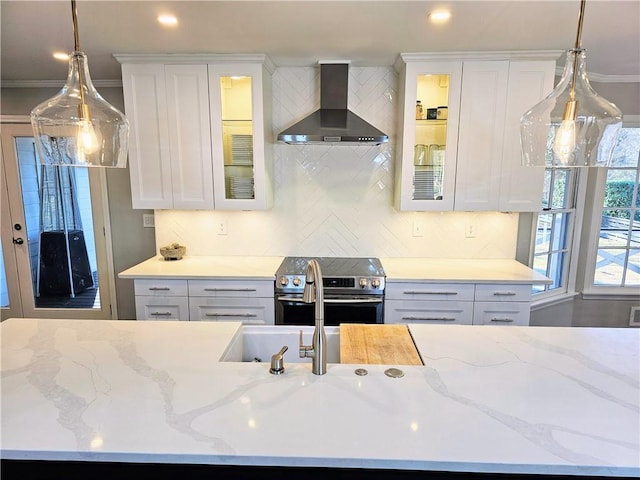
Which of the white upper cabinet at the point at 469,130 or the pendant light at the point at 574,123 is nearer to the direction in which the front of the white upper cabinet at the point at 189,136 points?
the pendant light

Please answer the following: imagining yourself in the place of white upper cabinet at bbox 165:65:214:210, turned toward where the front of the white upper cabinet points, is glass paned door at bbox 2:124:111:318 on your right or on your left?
on your right

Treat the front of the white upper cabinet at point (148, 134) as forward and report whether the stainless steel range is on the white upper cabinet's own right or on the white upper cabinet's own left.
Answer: on the white upper cabinet's own left
